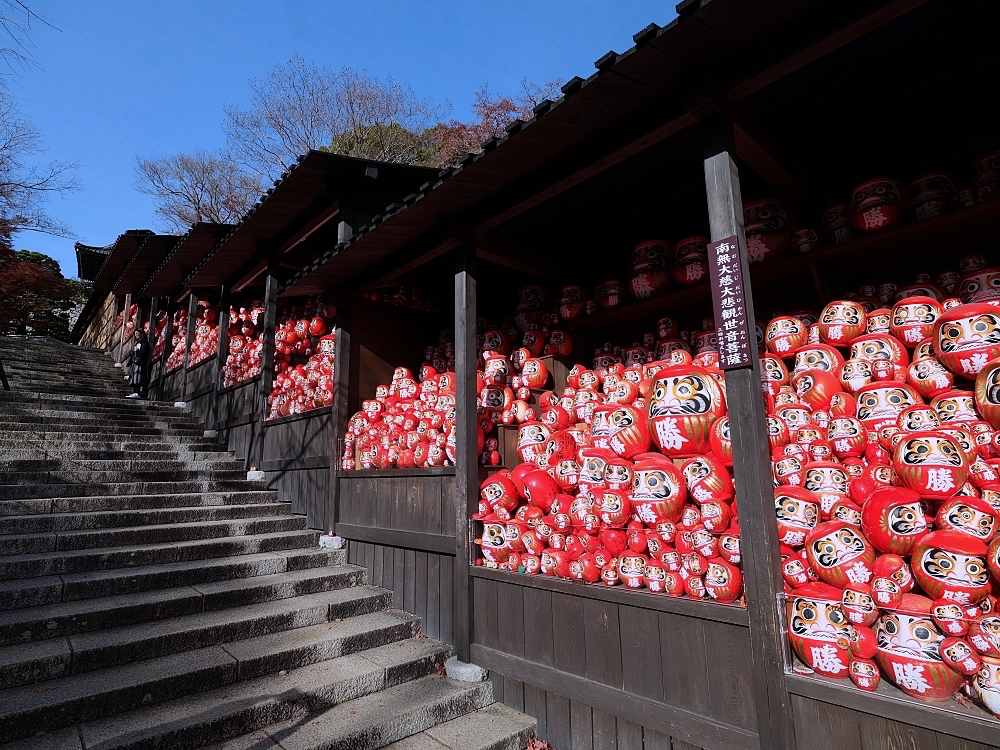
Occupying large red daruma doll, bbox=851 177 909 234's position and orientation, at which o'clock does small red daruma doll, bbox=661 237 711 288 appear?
small red daruma doll, bbox=661 237 711 288 is roughly at 2 o'clock from large red daruma doll, bbox=851 177 909 234.

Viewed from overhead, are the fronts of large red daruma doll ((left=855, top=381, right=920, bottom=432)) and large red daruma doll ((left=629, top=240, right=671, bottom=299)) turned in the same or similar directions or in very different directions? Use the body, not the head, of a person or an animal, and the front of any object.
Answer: same or similar directions

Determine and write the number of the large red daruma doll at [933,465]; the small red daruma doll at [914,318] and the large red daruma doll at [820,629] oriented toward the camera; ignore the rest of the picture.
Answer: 3

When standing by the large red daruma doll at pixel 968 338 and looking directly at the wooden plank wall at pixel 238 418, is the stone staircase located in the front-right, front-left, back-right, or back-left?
front-left

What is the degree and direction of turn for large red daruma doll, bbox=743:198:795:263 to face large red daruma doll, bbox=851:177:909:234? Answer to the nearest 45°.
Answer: approximately 135° to its left

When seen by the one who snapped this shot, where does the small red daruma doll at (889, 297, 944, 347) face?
facing the viewer

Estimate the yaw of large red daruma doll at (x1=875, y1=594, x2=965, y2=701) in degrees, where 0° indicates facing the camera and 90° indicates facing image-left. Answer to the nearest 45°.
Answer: approximately 45°

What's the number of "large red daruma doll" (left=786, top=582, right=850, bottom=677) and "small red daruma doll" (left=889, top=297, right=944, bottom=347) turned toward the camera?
2

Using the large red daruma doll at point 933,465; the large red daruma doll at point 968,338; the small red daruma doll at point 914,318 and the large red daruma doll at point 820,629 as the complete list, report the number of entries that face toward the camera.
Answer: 4

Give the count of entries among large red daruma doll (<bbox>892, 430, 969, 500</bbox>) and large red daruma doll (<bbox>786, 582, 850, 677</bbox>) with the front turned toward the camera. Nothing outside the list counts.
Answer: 2

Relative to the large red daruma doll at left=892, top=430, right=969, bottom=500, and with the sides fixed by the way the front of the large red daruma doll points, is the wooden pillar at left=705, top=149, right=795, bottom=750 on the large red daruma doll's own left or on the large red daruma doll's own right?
on the large red daruma doll's own right

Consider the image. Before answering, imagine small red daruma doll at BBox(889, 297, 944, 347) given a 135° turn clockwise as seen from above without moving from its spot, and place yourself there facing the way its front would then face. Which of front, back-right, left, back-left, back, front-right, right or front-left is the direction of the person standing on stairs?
front-left
